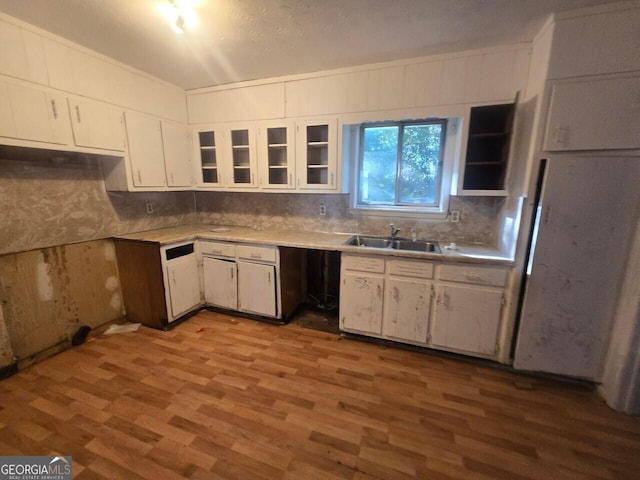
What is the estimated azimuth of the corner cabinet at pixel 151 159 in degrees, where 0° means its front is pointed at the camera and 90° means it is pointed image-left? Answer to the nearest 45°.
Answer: approximately 315°

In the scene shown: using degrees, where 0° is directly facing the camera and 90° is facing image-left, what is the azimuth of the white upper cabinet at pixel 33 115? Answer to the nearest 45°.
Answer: approximately 315°

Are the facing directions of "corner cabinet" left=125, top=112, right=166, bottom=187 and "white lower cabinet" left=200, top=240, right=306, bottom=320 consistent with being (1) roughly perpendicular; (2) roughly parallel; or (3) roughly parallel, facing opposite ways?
roughly perpendicular

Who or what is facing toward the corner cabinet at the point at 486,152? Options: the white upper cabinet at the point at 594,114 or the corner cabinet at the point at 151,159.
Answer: the corner cabinet at the point at 151,159

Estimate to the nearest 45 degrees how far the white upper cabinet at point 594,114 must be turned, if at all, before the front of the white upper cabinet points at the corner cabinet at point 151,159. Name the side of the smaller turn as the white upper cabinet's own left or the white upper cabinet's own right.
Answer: approximately 45° to the white upper cabinet's own right

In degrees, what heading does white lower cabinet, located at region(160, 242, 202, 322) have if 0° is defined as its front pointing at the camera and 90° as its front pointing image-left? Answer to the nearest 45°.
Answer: approximately 315°

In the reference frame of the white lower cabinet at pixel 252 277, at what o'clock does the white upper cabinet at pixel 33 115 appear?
The white upper cabinet is roughly at 1 o'clock from the white lower cabinet.

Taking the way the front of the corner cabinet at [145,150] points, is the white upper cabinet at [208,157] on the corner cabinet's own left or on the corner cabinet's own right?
on the corner cabinet's own left

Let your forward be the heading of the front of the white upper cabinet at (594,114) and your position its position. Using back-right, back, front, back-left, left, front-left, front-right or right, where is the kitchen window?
right
